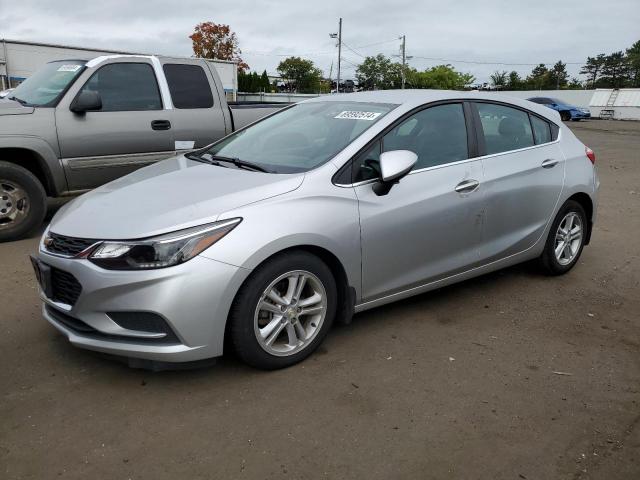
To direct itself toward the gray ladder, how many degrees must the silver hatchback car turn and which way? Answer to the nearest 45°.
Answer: approximately 180°

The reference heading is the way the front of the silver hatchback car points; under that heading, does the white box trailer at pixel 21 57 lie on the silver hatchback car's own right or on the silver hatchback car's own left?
on the silver hatchback car's own right

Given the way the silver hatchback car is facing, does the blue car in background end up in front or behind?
behind

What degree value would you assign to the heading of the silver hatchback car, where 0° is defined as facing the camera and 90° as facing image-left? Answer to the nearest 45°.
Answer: approximately 45°

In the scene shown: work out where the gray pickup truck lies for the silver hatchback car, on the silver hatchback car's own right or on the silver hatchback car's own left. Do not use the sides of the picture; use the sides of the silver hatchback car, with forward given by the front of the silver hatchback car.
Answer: on the silver hatchback car's own right

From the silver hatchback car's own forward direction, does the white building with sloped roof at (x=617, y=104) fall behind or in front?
behind
